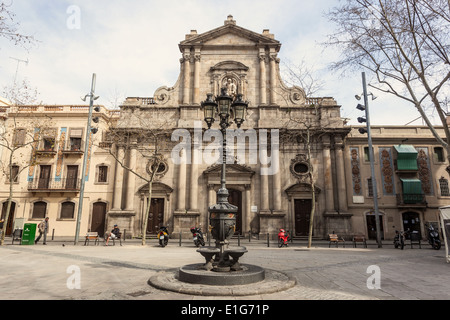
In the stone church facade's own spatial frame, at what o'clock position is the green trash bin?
The green trash bin is roughly at 2 o'clock from the stone church facade.

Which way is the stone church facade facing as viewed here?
toward the camera
